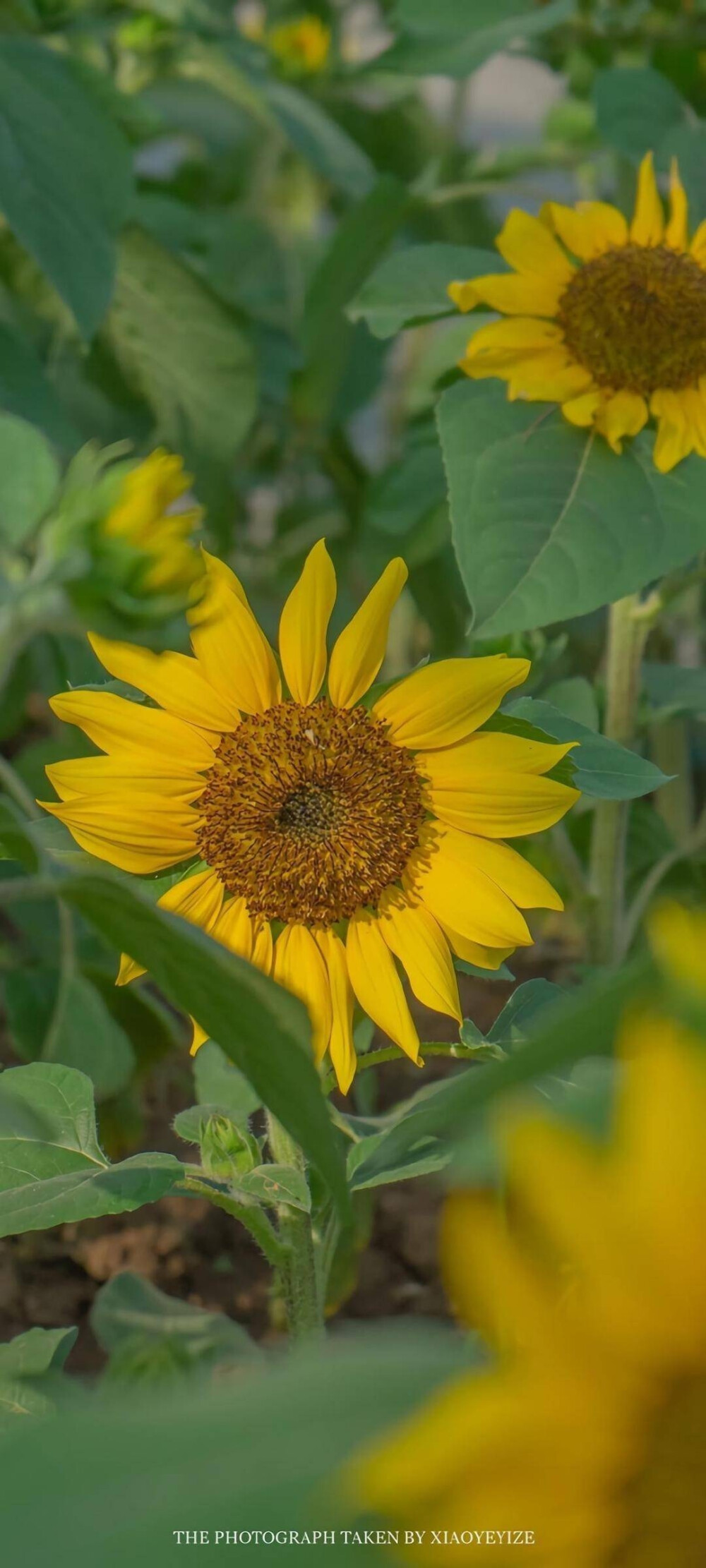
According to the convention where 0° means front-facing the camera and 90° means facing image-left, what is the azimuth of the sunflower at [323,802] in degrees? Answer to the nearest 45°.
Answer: approximately 0°

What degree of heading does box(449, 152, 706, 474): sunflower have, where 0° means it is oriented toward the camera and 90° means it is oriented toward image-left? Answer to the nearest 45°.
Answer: approximately 0°

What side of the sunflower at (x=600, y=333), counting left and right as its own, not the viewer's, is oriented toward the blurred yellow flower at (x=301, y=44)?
back

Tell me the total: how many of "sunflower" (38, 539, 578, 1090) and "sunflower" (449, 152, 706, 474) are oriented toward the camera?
2

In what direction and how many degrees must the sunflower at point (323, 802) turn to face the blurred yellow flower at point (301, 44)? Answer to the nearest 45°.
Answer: approximately 180°
